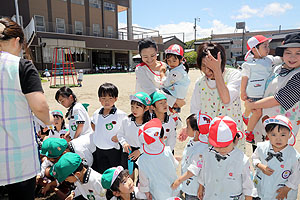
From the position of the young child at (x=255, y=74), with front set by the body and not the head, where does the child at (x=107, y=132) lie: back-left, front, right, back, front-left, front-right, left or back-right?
right

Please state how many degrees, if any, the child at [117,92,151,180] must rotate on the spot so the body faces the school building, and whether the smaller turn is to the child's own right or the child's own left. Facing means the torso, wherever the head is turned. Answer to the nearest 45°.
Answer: approximately 135° to the child's own right

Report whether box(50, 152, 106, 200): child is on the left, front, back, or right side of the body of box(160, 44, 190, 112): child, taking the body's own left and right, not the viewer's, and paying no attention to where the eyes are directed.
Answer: front

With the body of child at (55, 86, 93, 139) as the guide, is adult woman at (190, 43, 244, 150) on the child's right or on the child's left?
on the child's left

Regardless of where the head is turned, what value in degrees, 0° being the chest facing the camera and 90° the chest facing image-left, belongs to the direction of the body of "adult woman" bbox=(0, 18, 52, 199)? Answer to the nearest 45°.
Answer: approximately 225°

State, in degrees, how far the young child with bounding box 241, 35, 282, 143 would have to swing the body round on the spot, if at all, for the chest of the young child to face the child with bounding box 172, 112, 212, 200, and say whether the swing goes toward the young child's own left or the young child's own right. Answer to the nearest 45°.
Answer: approximately 45° to the young child's own right

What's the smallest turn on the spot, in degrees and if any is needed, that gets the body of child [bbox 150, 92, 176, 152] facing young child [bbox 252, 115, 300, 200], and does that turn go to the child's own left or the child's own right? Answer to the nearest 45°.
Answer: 0° — they already face them
